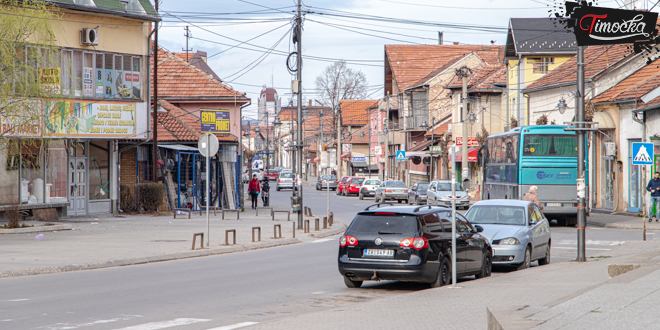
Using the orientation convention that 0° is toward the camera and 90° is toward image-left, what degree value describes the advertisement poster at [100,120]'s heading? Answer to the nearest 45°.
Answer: approximately 0°

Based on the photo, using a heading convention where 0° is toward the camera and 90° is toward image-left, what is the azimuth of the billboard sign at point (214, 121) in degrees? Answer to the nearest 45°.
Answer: approximately 0°

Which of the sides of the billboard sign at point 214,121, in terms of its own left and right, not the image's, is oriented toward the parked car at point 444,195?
left

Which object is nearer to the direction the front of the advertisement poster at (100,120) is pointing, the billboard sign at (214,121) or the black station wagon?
the black station wagon
